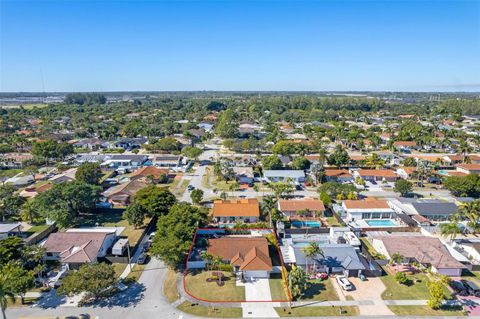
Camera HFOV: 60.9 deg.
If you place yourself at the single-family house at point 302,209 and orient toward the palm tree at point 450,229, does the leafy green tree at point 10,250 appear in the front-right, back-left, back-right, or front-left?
back-right

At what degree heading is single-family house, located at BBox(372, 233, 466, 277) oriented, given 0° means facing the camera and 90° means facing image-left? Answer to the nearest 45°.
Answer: approximately 0°

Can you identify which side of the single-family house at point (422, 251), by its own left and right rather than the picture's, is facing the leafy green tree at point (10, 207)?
right

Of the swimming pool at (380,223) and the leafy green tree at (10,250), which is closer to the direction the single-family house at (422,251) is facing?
the leafy green tree

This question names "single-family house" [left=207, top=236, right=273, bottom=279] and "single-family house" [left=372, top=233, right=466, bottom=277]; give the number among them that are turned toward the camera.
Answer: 2

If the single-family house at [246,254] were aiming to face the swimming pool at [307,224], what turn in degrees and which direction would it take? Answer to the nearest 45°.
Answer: approximately 135° to its left

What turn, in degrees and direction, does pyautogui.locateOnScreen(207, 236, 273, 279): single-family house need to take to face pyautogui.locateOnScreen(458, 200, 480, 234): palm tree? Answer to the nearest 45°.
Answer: approximately 90° to its left

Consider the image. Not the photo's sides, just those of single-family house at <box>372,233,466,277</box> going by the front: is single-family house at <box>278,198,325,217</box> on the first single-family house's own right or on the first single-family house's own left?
on the first single-family house's own right

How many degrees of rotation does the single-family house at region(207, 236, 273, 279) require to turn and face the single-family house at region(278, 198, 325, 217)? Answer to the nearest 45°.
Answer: approximately 135° to its left

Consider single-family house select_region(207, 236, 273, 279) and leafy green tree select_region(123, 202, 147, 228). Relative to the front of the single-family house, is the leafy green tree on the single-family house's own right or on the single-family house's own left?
on the single-family house's own right

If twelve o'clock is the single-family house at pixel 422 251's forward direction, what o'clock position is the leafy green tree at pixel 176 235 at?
The leafy green tree is roughly at 2 o'clock from the single-family house.

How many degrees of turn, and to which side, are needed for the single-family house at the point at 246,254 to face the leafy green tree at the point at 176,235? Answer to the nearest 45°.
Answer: approximately 90° to its right

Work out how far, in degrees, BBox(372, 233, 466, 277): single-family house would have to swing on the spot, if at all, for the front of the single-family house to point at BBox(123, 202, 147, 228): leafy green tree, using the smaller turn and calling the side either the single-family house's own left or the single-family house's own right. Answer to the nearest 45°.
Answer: approximately 90° to the single-family house's own right
